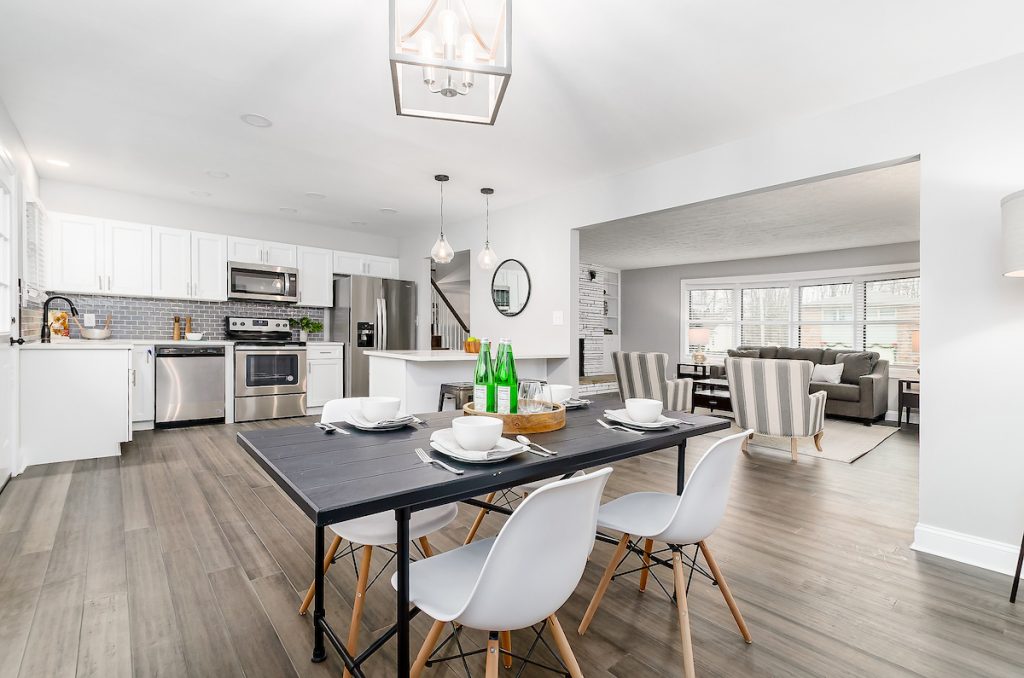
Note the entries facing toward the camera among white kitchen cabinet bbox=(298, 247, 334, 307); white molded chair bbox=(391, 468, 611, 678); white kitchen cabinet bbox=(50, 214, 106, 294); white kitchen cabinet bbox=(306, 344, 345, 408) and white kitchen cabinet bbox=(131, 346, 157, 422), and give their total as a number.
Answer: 4

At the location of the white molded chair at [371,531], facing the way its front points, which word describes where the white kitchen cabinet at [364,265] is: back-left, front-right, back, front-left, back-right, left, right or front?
back-left

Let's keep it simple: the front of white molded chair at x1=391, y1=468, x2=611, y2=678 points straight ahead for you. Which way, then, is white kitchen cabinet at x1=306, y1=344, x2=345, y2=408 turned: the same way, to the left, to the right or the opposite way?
the opposite way

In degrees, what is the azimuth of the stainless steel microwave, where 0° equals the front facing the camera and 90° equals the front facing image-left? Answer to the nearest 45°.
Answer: approximately 0°

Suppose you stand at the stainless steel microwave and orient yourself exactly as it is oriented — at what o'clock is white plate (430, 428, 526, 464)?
The white plate is roughly at 12 o'clock from the stainless steel microwave.

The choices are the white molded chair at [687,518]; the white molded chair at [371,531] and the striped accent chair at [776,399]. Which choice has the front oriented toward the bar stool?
the white molded chair at [687,518]

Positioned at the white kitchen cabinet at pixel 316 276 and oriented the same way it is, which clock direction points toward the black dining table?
The black dining table is roughly at 12 o'clock from the white kitchen cabinet.
